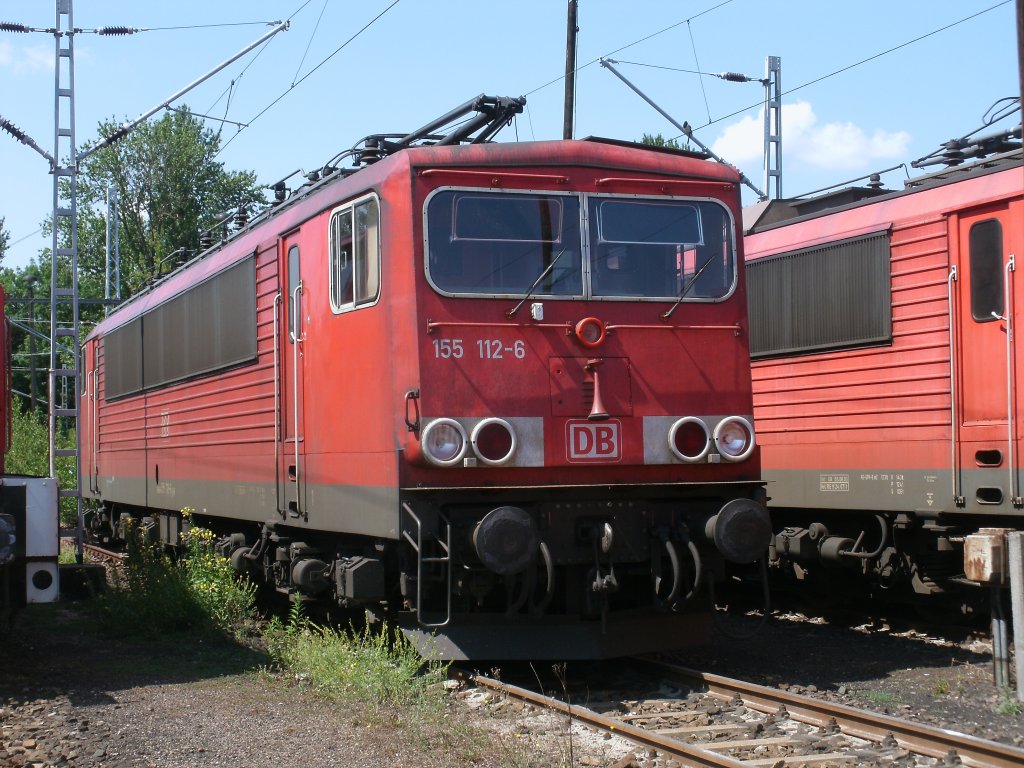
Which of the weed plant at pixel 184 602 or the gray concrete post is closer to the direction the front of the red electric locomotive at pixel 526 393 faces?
the gray concrete post

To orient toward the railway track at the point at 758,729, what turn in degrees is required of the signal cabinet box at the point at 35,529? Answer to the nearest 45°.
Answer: approximately 45° to its left

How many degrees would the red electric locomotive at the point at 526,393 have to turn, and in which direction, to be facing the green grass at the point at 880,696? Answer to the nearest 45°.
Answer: approximately 45° to its left

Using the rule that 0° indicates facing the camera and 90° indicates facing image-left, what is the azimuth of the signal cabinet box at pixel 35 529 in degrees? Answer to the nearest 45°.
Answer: approximately 0°
